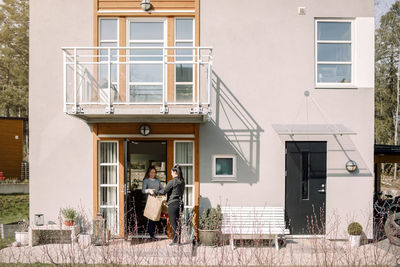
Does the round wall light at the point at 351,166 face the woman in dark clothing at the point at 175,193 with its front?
no

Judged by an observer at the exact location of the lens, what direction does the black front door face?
facing the viewer

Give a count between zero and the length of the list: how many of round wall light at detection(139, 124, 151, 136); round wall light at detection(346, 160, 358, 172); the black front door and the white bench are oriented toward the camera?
4

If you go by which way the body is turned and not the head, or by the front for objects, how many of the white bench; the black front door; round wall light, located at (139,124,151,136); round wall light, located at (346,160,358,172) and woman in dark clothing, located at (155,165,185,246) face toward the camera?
4

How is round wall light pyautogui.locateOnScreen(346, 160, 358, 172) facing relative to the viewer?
toward the camera

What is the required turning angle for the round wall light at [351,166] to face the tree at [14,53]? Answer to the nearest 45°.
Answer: approximately 135° to its right

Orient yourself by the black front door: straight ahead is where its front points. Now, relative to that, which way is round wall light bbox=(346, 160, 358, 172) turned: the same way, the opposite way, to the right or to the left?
the same way

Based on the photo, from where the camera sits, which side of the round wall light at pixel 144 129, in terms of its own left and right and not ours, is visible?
front
